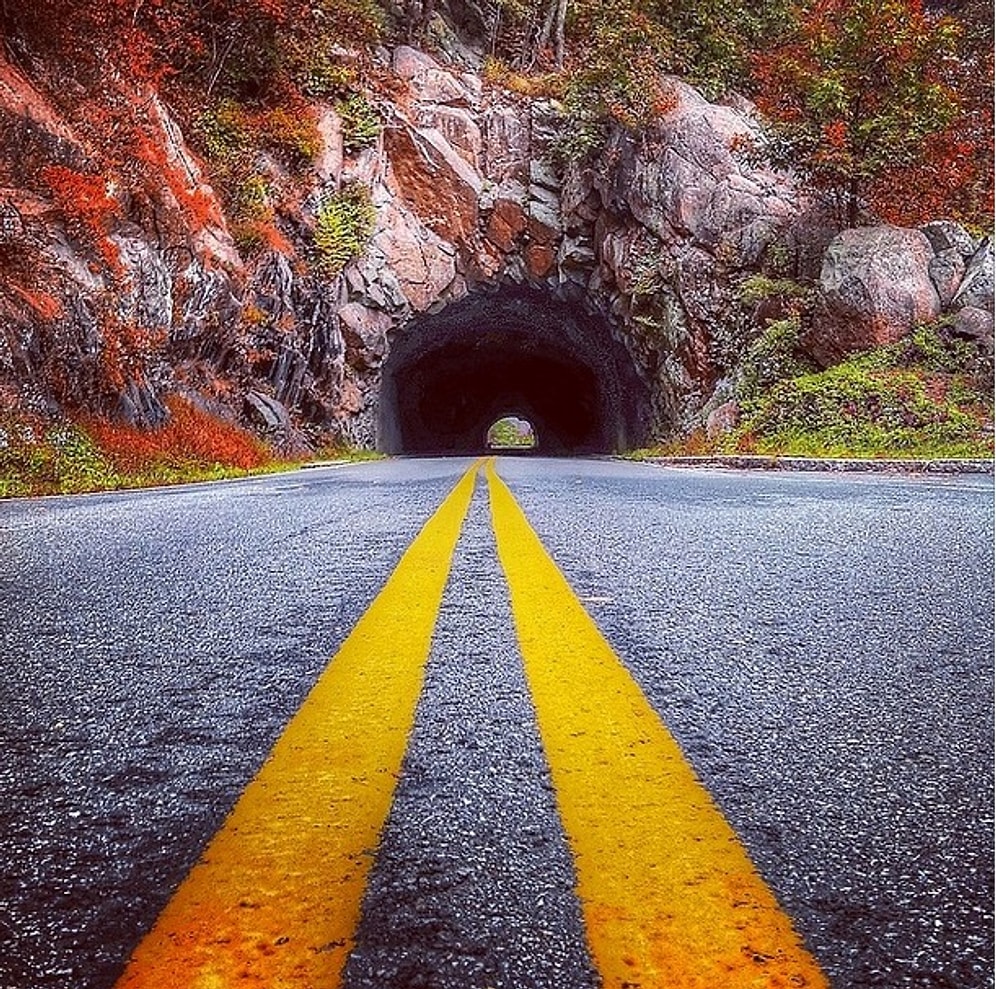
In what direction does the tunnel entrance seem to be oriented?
toward the camera

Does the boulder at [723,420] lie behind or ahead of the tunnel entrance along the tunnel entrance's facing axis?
ahead

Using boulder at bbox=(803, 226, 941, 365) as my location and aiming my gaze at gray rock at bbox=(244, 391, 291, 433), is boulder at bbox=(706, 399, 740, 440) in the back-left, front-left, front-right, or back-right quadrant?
front-right

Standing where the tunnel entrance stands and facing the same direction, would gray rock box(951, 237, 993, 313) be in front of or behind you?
in front

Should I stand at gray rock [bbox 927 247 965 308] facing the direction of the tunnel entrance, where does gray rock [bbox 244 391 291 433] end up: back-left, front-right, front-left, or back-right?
front-left
